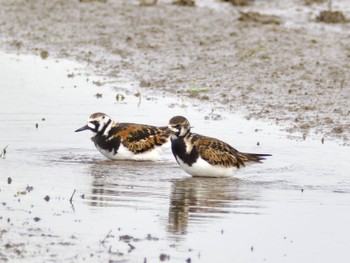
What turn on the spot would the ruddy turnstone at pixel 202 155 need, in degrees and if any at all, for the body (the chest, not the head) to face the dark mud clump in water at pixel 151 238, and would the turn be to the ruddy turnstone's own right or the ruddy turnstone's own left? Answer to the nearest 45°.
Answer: approximately 90° to the ruddy turnstone's own left

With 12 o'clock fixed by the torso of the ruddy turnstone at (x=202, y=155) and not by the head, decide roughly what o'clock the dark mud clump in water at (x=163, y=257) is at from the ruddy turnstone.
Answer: The dark mud clump in water is roughly at 9 o'clock from the ruddy turnstone.

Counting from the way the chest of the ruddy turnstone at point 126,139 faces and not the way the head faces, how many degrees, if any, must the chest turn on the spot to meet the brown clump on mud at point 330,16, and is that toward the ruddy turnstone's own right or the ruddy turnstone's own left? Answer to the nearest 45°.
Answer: approximately 135° to the ruddy turnstone's own right

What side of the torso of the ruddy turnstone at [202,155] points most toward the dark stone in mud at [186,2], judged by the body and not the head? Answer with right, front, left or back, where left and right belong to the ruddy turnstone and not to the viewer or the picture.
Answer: right

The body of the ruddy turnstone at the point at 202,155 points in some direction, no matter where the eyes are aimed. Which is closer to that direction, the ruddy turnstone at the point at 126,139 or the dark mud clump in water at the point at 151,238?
the ruddy turnstone

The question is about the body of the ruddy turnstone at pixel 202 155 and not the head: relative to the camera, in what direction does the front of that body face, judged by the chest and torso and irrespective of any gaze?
to the viewer's left

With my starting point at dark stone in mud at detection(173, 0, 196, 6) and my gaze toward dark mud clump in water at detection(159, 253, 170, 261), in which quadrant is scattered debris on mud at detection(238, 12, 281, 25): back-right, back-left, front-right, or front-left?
front-left

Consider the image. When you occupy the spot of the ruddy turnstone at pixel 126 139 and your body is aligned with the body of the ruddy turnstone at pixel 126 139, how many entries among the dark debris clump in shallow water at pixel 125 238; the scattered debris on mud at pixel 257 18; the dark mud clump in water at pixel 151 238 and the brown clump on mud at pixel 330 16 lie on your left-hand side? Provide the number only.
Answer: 2

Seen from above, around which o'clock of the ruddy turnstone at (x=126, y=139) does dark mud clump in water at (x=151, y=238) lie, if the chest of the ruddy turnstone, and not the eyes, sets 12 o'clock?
The dark mud clump in water is roughly at 9 o'clock from the ruddy turnstone.

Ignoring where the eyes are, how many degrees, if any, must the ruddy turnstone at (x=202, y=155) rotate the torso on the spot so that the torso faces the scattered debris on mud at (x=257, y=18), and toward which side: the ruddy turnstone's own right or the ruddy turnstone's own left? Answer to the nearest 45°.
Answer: approximately 90° to the ruddy turnstone's own right

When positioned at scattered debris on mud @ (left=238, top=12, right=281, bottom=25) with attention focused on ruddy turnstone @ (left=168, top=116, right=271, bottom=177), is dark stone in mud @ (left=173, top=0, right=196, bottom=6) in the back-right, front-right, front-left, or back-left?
back-right

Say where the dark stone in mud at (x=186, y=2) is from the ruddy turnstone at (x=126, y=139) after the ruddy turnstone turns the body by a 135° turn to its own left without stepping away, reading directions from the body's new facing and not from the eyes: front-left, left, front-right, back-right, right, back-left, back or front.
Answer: back-left

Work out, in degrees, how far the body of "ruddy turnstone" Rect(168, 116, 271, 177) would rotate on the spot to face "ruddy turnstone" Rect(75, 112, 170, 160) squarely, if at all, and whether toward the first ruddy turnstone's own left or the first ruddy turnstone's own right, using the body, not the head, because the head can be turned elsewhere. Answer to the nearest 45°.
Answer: approximately 45° to the first ruddy turnstone's own right

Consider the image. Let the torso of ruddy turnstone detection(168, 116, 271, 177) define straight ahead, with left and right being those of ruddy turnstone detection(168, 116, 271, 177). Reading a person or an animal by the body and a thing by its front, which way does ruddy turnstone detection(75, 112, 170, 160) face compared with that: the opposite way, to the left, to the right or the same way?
the same way

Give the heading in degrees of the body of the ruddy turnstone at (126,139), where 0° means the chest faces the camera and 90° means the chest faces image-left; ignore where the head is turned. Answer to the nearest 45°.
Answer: approximately 90°
